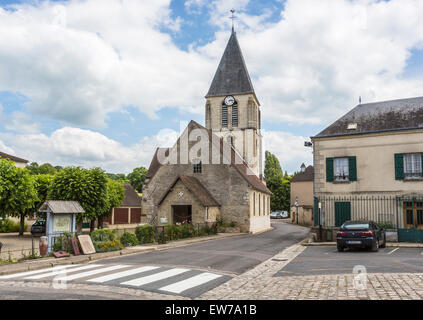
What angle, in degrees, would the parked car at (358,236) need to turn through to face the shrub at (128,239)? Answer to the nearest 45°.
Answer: approximately 135° to its left

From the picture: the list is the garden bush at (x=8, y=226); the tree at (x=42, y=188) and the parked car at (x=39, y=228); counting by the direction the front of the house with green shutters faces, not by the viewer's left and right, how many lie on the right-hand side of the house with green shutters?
3

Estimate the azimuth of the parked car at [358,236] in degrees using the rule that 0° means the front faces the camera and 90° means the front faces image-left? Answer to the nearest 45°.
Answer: approximately 225°

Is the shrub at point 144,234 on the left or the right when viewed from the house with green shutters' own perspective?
on its right

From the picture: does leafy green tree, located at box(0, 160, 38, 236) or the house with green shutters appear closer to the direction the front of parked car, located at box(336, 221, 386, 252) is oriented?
the house with green shutters

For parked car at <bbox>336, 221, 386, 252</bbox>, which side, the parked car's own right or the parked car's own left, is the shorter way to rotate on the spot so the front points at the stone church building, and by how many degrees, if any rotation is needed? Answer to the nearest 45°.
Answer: approximately 90° to the parked car's own left

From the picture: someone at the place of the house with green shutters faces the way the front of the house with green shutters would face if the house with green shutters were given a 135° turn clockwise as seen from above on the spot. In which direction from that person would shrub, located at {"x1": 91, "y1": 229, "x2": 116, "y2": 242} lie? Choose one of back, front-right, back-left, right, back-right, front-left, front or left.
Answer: left

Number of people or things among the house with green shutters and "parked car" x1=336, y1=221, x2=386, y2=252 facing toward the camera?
1

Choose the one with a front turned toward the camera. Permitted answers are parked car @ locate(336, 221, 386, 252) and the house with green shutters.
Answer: the house with green shutters

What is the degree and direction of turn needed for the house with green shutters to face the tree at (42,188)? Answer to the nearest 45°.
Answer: approximately 90° to its right

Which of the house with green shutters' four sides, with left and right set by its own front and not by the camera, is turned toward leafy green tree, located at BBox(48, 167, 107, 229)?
right

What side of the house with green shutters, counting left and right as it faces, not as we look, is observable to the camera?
front
